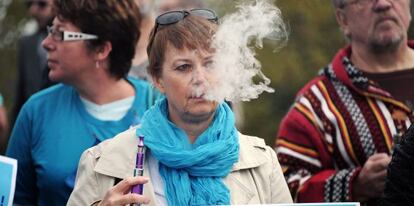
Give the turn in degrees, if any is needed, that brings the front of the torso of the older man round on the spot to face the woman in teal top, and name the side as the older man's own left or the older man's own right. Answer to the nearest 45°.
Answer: approximately 135° to the older man's own right

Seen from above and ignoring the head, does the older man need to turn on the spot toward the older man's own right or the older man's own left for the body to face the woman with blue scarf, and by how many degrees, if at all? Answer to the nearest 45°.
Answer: approximately 90° to the older man's own right

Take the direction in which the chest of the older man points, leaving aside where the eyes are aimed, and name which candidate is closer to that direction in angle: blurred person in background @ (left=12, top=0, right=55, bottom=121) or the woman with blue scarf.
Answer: the woman with blue scarf

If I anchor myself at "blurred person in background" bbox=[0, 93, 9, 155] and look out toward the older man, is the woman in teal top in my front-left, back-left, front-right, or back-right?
front-right

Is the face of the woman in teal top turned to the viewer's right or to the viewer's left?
to the viewer's left

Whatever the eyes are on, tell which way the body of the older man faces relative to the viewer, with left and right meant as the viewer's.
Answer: facing the viewer and to the right of the viewer

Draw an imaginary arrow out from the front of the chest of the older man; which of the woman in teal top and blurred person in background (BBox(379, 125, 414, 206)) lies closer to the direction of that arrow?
the blurred person in background
